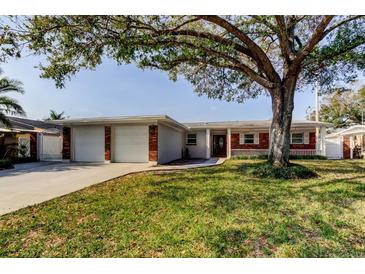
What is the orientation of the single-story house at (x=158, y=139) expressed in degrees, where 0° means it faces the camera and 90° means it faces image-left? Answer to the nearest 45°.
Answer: approximately 0°

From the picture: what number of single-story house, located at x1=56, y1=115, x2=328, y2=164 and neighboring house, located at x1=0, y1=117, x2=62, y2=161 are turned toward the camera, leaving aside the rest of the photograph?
2

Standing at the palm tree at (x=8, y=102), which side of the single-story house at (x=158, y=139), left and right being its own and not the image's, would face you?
right

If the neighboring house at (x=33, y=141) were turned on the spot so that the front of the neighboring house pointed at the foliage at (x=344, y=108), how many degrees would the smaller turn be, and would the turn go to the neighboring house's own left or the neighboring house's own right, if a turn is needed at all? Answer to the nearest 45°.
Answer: approximately 90° to the neighboring house's own left

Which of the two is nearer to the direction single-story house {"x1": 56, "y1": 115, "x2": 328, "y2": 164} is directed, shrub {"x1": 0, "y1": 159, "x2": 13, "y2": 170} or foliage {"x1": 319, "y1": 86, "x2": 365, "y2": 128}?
the shrub

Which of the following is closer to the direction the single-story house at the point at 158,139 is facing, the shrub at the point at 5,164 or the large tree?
the large tree

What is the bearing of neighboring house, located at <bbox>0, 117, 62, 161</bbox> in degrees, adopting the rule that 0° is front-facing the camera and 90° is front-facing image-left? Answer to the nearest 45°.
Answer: approximately 0°

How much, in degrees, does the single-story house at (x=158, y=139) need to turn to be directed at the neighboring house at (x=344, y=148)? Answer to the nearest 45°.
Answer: approximately 90° to its left

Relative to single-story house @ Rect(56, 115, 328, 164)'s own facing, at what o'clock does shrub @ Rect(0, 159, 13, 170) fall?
The shrub is roughly at 2 o'clock from the single-story house.
